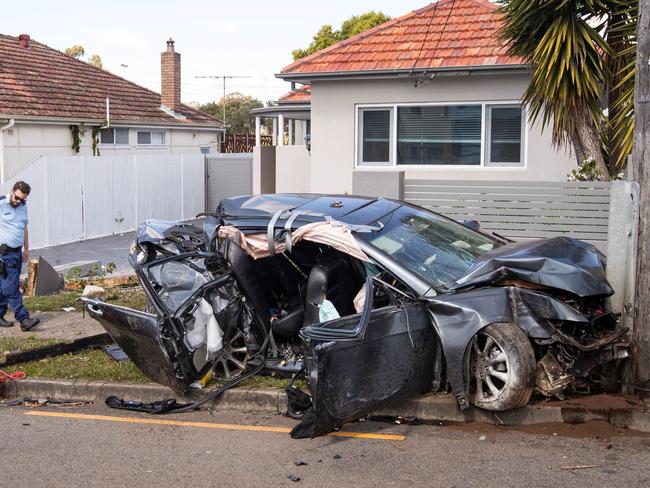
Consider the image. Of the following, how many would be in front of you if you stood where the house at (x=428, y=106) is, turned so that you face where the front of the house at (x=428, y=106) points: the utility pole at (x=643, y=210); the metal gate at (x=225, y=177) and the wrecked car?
2

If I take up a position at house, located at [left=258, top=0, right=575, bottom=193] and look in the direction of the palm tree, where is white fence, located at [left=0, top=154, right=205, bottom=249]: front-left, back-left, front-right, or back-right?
back-right

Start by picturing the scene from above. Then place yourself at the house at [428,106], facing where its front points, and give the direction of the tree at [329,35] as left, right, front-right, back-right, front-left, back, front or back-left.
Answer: back

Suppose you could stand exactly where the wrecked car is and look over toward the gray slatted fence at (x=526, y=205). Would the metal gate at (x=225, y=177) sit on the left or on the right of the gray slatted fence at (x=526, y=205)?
left

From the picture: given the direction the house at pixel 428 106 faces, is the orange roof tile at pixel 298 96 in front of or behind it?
behind

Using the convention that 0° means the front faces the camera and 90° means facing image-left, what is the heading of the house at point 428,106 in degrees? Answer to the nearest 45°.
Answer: approximately 0°

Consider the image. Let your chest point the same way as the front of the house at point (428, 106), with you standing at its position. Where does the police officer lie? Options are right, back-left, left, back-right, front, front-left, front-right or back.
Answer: front-right

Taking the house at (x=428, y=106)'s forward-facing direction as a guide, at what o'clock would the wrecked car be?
The wrecked car is roughly at 12 o'clock from the house.

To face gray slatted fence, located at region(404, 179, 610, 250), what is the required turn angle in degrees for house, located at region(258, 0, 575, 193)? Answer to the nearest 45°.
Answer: approximately 45° to its left
